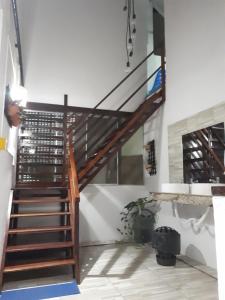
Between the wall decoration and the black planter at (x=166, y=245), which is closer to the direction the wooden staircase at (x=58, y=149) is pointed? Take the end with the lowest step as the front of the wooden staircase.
the black planter

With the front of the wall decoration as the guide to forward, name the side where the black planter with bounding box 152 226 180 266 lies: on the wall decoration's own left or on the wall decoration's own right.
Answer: on the wall decoration's own left

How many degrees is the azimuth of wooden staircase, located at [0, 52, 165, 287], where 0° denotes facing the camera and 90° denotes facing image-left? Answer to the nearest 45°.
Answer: approximately 0°

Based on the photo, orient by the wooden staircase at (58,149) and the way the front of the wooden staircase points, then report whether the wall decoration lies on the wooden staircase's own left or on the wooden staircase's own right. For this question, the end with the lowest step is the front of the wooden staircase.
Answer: on the wooden staircase's own left
